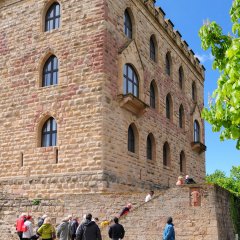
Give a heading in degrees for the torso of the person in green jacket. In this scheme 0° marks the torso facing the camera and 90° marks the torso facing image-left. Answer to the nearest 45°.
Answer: approximately 180°

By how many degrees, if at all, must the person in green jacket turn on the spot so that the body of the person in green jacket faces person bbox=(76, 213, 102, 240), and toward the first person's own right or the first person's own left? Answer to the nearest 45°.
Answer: approximately 135° to the first person's own right

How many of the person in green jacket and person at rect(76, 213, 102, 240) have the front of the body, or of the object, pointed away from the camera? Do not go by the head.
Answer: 2

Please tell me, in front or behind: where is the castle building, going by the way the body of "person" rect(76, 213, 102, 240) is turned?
in front

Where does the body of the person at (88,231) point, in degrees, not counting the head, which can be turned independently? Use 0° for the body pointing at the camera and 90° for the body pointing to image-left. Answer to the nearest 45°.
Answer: approximately 180°
